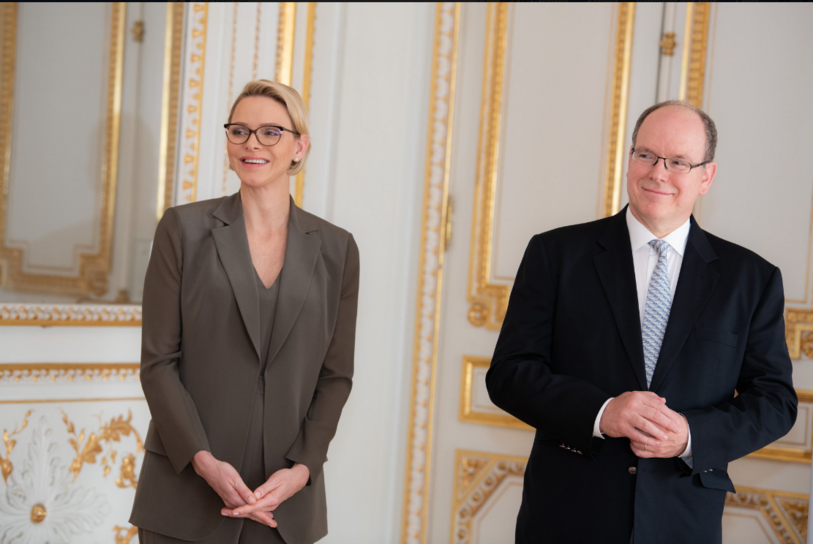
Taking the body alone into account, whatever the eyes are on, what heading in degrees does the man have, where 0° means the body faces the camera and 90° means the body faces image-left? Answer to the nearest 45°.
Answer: approximately 0°

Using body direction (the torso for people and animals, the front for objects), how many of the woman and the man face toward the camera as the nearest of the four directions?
2

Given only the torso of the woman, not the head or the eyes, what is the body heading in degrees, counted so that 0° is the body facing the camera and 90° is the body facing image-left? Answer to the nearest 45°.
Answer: approximately 0°
